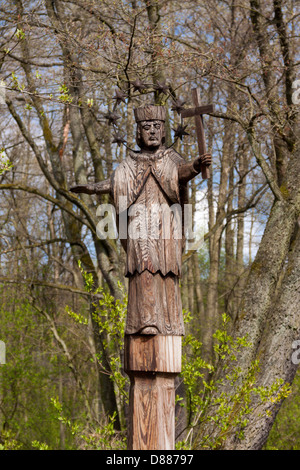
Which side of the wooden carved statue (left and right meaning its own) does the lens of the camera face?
front
